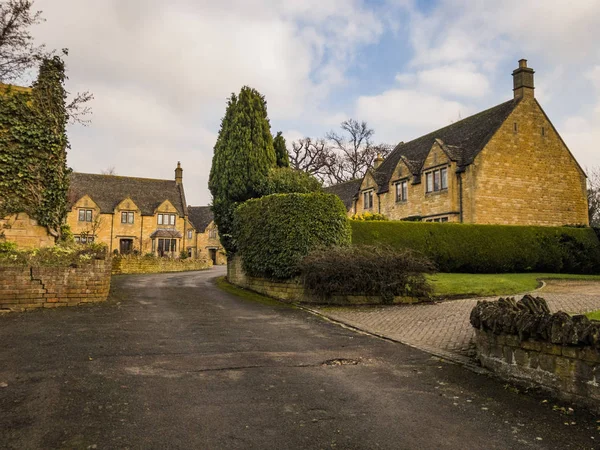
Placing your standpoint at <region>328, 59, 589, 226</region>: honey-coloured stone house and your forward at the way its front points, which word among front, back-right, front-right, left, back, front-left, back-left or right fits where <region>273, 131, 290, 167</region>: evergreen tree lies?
front

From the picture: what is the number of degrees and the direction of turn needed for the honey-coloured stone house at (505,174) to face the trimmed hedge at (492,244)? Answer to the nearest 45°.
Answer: approximately 45° to its left

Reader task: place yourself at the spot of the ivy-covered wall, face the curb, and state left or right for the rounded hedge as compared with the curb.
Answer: left

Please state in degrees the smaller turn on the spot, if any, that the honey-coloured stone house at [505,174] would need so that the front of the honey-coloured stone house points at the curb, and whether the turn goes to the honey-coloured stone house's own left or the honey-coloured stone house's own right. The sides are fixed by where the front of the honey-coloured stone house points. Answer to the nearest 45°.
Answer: approximately 45° to the honey-coloured stone house's own left

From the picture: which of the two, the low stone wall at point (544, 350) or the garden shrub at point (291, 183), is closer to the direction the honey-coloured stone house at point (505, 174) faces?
the garden shrub

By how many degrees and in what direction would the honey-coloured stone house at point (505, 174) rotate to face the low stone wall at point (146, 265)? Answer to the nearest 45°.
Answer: approximately 45° to its right

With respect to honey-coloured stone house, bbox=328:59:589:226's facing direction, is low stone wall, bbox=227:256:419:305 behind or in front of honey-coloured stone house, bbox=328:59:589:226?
in front

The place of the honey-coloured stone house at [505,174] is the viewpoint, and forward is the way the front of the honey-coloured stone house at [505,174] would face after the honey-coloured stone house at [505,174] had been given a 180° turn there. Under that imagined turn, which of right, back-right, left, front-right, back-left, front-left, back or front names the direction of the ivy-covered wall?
back

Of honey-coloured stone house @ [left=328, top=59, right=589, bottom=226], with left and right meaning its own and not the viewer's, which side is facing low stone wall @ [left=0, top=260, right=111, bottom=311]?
front

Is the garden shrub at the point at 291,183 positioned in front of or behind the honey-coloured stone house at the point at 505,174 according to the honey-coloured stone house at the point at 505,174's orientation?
in front

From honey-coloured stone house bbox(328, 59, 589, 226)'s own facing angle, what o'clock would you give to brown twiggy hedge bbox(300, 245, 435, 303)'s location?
The brown twiggy hedge is roughly at 11 o'clock from the honey-coloured stone house.

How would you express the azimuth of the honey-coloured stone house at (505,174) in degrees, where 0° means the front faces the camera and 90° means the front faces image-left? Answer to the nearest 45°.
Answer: approximately 45°

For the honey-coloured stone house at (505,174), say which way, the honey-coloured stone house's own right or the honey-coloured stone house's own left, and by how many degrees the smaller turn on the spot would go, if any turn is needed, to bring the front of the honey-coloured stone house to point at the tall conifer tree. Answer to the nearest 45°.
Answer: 0° — it already faces it
